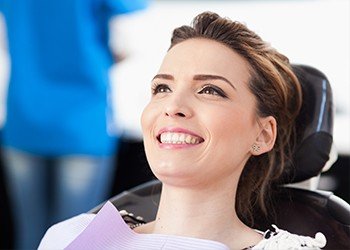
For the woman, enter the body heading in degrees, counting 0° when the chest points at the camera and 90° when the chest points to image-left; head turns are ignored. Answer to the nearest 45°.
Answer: approximately 45°

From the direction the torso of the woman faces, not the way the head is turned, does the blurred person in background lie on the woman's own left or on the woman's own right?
on the woman's own right
